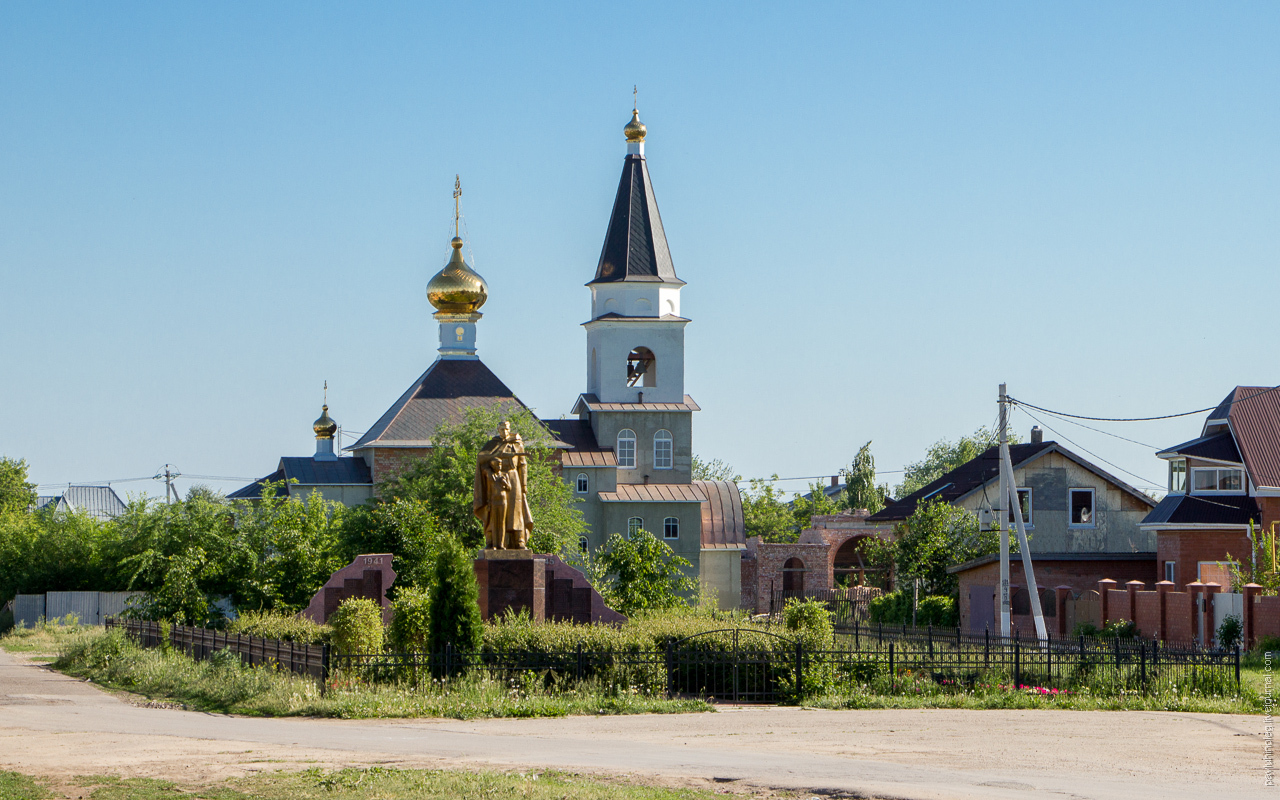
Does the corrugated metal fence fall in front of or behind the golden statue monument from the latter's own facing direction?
behind

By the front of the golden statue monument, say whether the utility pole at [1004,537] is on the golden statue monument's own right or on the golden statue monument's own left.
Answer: on the golden statue monument's own left

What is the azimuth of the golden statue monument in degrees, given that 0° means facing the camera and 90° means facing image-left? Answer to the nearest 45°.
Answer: approximately 0°

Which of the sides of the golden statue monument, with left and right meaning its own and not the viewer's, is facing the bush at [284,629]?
right

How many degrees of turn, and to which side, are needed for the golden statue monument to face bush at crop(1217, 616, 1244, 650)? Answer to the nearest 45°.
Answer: approximately 90° to its left

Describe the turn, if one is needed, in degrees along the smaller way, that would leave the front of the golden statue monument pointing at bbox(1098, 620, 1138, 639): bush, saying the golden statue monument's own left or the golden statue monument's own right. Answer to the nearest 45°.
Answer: approximately 135° to the golden statue monument's own left

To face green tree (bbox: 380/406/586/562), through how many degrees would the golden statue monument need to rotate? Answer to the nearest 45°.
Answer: approximately 180°
